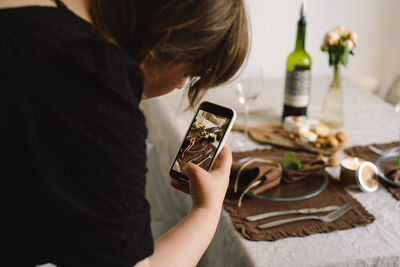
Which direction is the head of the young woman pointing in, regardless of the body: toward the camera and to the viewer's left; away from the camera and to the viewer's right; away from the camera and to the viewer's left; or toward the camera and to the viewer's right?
away from the camera and to the viewer's right

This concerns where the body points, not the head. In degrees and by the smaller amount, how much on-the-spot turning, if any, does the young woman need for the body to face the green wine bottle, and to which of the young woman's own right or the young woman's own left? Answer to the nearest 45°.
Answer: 0° — they already face it

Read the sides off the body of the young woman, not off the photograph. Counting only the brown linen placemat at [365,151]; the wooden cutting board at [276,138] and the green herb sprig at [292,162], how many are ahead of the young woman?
3

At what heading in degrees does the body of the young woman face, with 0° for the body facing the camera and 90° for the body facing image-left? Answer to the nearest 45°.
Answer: approximately 225°

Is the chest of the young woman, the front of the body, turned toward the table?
yes

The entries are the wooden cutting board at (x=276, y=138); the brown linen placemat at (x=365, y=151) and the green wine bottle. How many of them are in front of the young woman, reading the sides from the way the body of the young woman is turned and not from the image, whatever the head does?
3

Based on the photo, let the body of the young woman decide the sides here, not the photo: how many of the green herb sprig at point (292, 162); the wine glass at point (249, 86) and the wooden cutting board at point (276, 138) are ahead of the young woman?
3
